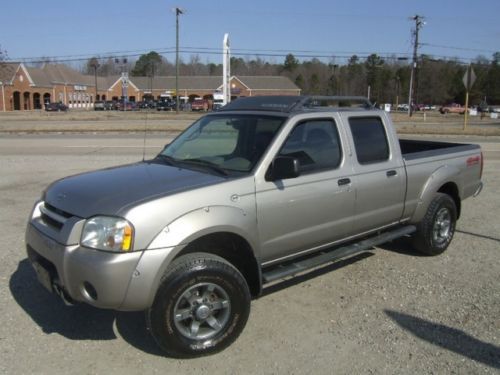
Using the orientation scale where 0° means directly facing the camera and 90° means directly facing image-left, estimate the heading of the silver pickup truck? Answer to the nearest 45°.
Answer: approximately 45°
